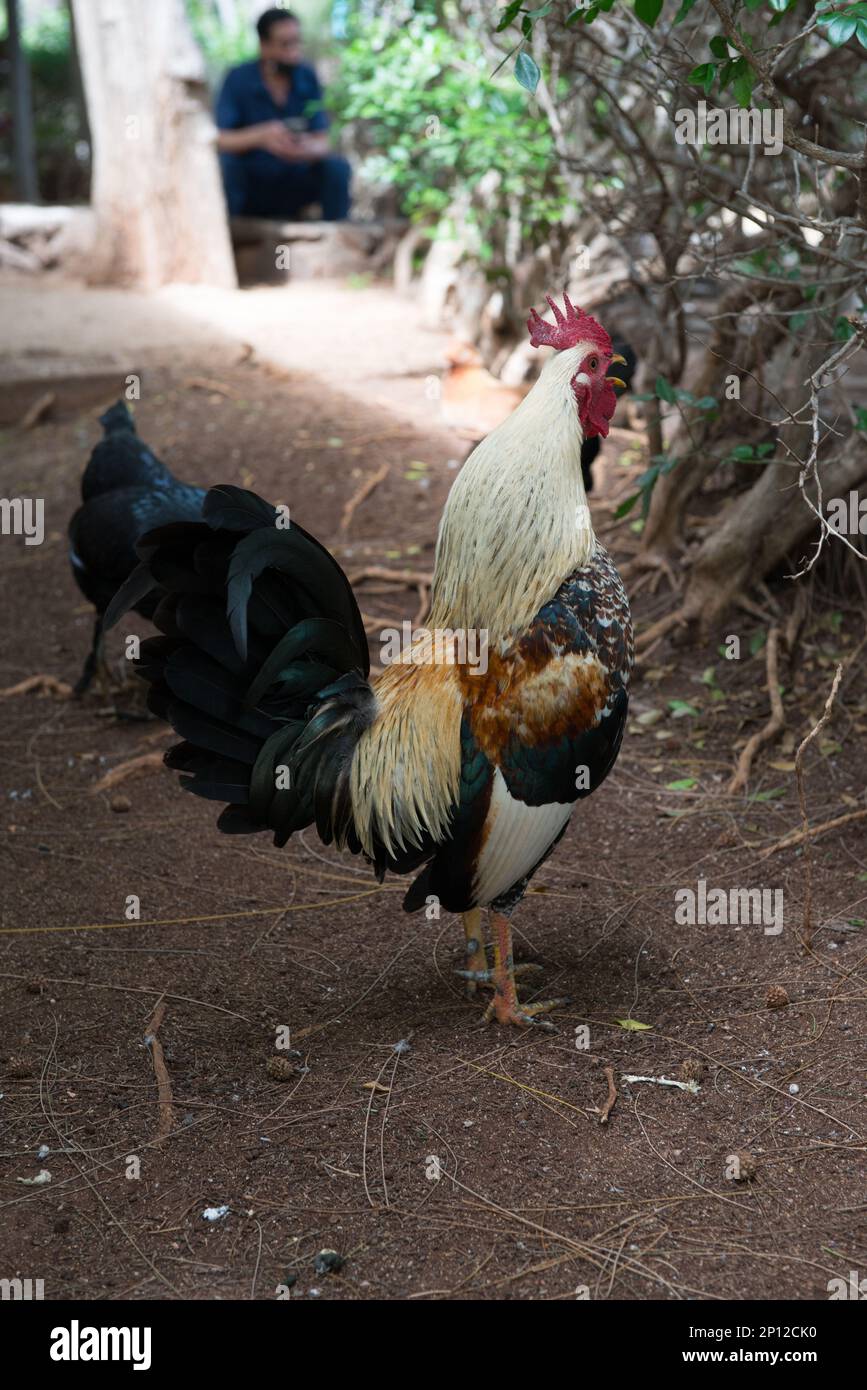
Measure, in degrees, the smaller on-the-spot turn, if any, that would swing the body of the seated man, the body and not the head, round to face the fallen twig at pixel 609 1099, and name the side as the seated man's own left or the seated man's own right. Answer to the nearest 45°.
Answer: approximately 45° to the seated man's own right

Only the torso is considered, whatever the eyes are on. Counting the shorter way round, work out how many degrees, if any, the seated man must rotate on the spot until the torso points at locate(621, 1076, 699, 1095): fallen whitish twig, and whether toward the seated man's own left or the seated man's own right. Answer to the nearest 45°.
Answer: approximately 45° to the seated man's own right

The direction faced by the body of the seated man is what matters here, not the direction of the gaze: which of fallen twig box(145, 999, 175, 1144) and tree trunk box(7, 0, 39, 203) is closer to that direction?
the fallen twig

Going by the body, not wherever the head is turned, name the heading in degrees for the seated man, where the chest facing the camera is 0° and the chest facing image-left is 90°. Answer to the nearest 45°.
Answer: approximately 315°

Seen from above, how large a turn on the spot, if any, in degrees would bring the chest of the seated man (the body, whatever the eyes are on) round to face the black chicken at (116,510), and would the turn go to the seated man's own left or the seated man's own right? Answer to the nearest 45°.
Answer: approximately 45° to the seated man's own right

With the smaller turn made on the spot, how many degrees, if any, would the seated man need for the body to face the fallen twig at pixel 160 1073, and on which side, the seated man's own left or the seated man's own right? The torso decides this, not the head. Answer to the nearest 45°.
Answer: approximately 45° to the seated man's own right

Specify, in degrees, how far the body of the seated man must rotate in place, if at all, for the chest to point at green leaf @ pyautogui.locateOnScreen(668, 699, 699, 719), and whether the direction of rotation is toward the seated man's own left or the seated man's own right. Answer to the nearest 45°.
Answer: approximately 45° to the seated man's own right

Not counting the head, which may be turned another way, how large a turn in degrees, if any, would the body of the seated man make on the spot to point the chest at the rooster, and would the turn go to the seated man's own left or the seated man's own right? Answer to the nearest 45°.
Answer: approximately 45° to the seated man's own right
